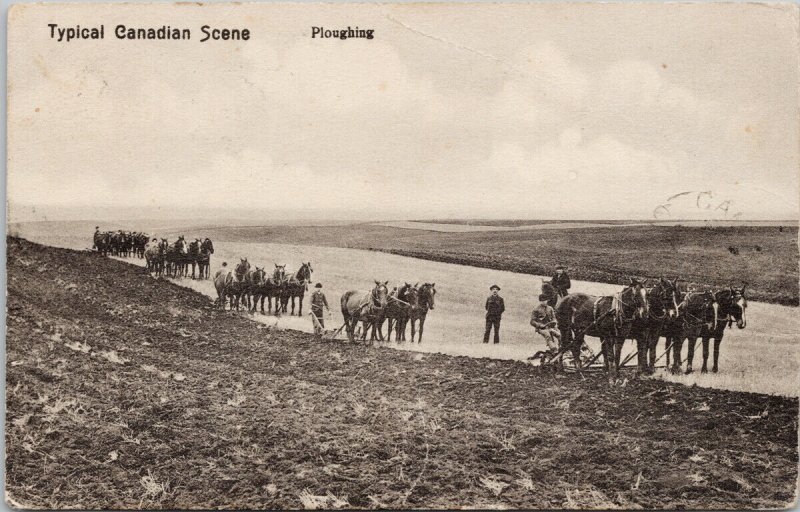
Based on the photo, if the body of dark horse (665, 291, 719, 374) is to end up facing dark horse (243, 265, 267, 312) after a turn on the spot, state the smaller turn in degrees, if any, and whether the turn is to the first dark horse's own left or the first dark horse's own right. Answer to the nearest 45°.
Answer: approximately 135° to the first dark horse's own right

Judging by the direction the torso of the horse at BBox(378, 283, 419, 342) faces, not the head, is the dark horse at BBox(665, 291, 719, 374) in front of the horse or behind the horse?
in front

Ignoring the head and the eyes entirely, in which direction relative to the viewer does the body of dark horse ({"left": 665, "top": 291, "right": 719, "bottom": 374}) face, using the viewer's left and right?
facing the viewer and to the right of the viewer
